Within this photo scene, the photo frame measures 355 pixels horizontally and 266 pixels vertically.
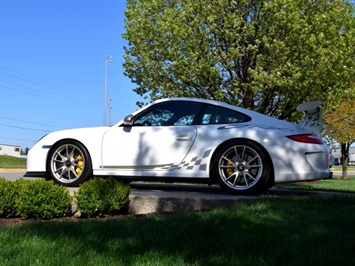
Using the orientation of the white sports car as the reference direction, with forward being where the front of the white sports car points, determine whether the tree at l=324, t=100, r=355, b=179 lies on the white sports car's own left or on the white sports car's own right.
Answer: on the white sports car's own right

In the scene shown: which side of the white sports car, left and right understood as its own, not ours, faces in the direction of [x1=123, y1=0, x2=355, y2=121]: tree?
right

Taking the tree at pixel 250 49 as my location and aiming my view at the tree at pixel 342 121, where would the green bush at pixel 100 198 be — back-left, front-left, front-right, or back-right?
back-right

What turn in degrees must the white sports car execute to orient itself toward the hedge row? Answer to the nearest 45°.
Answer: approximately 45° to its left

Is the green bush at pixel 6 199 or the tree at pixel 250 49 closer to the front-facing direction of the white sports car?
the green bush

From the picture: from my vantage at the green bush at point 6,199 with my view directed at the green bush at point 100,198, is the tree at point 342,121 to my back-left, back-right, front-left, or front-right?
front-left

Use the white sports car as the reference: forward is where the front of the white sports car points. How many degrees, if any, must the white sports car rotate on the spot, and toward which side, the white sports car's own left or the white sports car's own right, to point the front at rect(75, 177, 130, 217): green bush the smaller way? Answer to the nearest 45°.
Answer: approximately 45° to the white sports car's own left

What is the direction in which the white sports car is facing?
to the viewer's left

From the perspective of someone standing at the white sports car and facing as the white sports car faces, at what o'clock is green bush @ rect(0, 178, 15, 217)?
The green bush is roughly at 11 o'clock from the white sports car.
